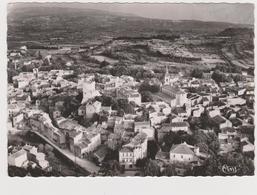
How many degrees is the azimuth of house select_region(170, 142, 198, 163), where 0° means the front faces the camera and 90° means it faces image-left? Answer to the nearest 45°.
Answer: approximately 0°

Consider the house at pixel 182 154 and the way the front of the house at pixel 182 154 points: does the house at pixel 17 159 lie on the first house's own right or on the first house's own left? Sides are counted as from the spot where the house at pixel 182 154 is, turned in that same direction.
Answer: on the first house's own right
